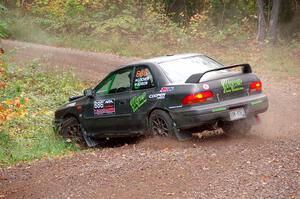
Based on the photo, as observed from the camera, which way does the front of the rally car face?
facing away from the viewer and to the left of the viewer
